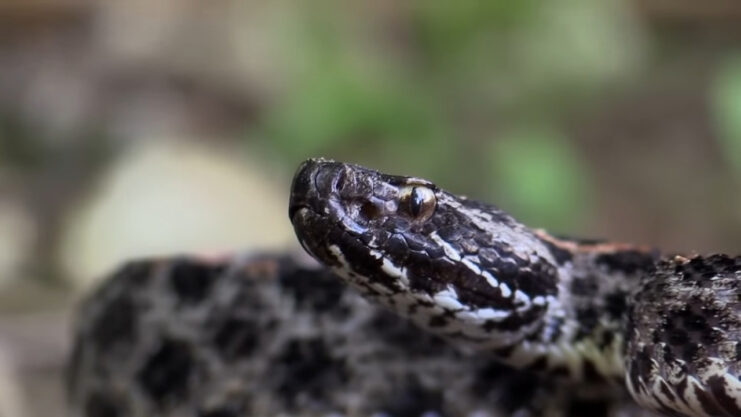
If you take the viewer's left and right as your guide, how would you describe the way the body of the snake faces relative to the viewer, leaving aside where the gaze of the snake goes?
facing to the left of the viewer

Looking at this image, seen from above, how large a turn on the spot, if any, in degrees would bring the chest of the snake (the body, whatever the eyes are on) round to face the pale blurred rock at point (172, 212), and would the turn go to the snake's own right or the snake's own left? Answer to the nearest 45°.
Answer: approximately 45° to the snake's own right
